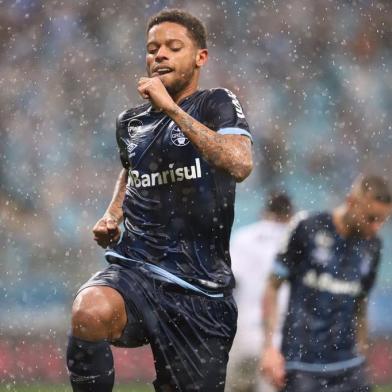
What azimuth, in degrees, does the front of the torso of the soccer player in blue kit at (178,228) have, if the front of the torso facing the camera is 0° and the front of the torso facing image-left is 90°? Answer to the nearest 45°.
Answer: approximately 45°

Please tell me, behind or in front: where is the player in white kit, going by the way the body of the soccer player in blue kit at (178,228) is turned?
behind

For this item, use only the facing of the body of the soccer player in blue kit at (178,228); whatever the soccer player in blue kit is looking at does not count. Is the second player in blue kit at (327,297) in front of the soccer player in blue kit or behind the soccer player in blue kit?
behind
